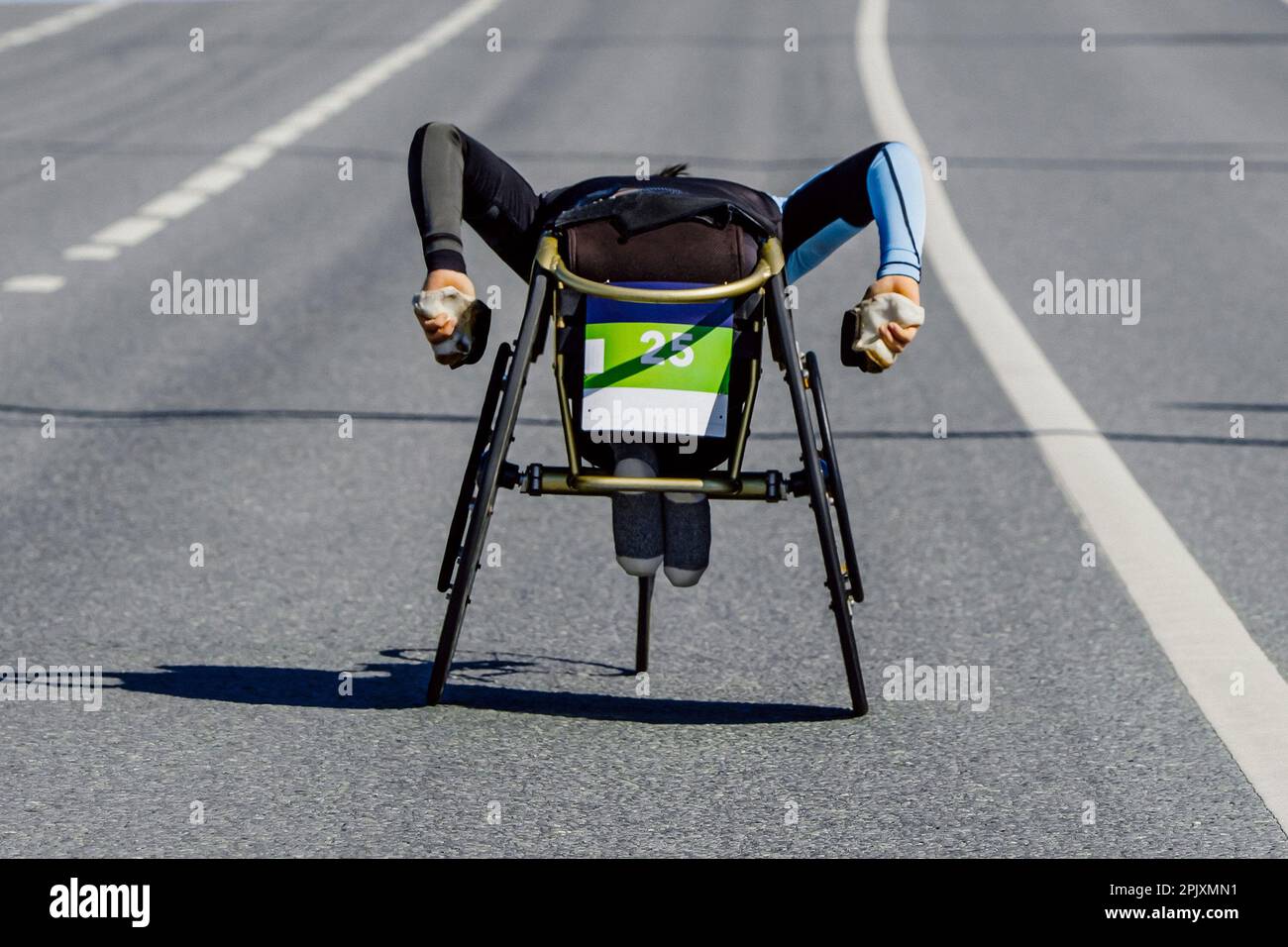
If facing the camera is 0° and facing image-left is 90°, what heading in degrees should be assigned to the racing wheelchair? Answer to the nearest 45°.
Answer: approximately 180°
